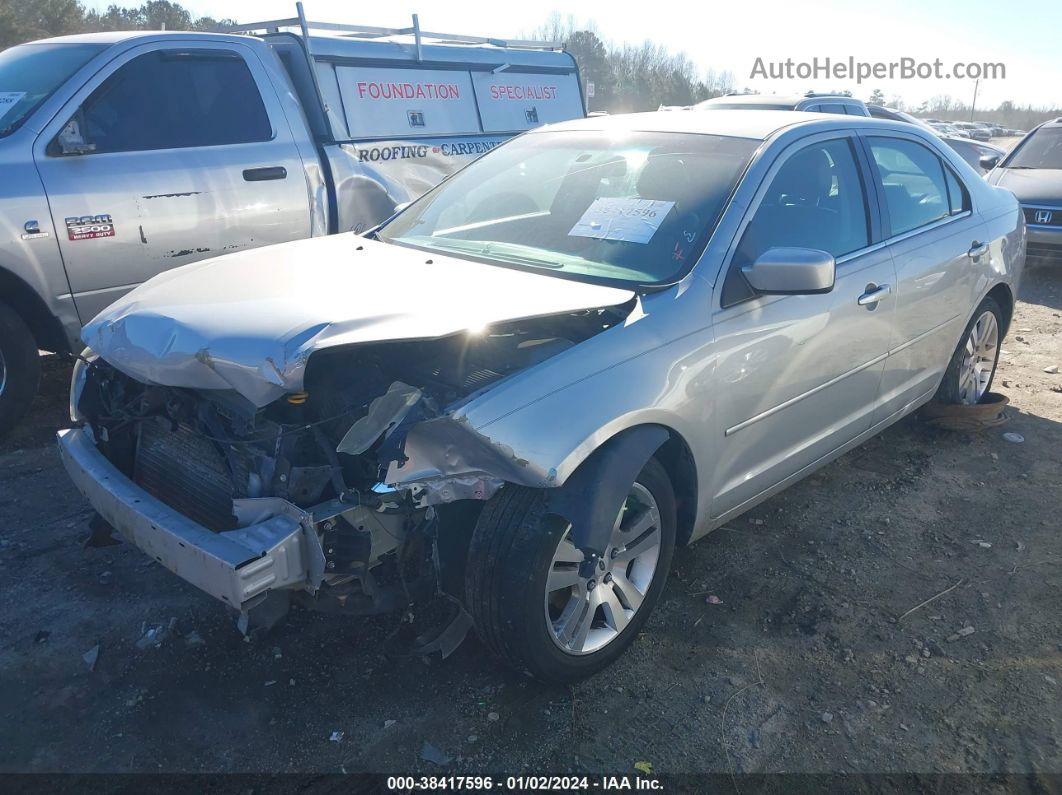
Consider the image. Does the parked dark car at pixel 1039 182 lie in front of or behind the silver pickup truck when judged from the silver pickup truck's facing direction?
behind

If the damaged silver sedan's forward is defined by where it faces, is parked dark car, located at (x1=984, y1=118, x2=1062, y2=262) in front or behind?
behind

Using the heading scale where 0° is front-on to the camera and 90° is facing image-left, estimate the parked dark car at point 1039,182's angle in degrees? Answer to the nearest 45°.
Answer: approximately 45°

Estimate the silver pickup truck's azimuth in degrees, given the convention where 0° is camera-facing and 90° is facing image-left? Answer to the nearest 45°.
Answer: approximately 45°

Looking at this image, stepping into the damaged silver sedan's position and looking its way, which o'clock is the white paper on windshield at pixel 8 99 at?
The white paper on windshield is roughly at 3 o'clock from the damaged silver sedan.

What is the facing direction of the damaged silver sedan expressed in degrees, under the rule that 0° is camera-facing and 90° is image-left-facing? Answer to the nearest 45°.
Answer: approximately 45°
